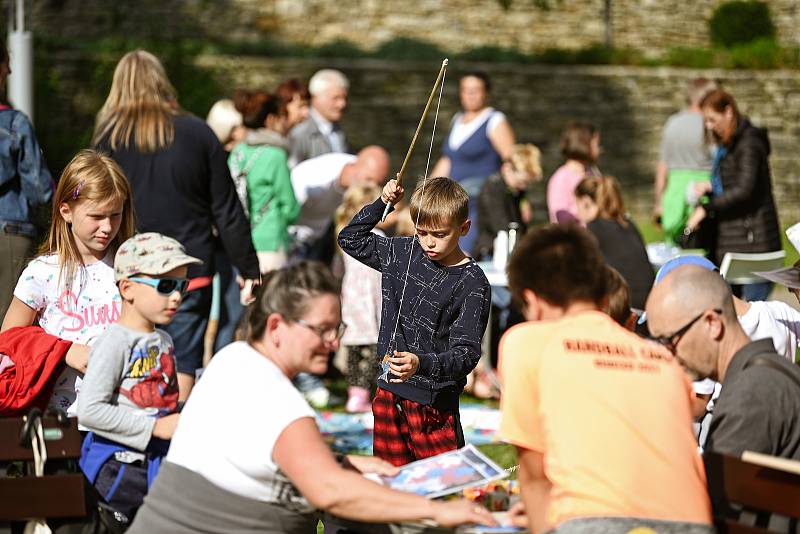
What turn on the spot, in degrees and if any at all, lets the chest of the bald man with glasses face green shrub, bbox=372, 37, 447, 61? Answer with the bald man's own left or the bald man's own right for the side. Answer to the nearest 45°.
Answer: approximately 90° to the bald man's own right

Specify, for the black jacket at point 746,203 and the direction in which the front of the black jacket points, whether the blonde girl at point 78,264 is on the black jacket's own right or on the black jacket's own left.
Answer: on the black jacket's own left

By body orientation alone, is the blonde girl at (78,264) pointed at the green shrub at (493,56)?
no

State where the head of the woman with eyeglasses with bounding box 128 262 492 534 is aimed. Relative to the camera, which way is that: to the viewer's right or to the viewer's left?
to the viewer's right

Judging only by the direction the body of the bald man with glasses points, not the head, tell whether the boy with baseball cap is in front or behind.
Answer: in front

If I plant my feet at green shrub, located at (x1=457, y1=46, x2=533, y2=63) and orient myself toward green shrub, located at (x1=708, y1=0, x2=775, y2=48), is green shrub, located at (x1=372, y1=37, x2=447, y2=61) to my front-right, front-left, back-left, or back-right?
back-left

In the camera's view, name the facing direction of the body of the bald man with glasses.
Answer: to the viewer's left

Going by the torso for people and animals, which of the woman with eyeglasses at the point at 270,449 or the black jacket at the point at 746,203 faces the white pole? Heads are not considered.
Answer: the black jacket

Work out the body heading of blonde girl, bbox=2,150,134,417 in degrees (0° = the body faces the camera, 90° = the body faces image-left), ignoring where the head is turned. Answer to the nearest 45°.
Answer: approximately 315°

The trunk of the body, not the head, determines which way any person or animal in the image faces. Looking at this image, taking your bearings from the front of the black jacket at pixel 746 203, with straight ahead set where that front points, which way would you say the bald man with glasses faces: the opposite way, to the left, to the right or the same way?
the same way

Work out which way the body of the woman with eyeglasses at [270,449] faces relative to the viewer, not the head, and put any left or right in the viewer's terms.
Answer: facing to the right of the viewer

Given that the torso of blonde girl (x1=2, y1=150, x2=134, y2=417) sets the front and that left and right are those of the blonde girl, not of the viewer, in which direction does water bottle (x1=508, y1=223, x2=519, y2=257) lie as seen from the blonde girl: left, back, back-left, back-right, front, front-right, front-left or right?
left

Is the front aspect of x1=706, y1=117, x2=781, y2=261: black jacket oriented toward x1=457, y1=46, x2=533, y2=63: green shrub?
no

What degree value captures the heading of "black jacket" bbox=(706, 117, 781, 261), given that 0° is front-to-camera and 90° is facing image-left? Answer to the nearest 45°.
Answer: approximately 90°

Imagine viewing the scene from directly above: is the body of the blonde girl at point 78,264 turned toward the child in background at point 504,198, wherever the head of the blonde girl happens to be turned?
no

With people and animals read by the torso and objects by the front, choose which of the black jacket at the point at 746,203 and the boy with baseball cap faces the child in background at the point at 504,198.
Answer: the black jacket

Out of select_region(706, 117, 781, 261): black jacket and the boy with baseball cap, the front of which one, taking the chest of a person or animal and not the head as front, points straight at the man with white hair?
the black jacket
